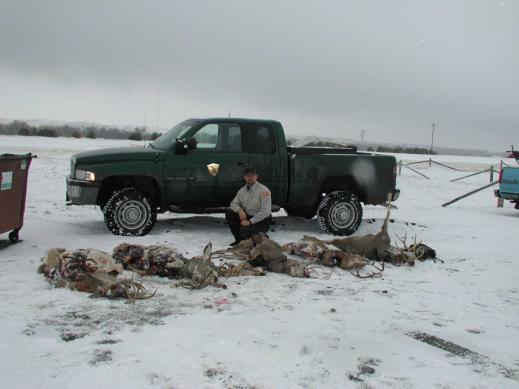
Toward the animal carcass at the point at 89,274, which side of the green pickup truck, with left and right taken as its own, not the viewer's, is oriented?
left

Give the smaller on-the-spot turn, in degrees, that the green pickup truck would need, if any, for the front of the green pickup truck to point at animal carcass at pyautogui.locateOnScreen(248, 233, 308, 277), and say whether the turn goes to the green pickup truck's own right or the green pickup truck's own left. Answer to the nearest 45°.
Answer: approximately 90° to the green pickup truck's own left

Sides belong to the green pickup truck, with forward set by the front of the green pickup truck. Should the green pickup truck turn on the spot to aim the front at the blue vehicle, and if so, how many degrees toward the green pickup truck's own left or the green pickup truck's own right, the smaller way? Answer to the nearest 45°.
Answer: approximately 135° to the green pickup truck's own right

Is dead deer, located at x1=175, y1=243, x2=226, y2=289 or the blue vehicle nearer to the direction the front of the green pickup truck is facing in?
the dead deer

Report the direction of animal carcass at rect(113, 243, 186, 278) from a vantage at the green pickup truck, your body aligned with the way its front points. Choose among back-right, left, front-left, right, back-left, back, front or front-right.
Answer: left

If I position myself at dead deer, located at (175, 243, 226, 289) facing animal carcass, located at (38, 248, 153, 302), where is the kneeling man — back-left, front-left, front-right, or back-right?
back-right

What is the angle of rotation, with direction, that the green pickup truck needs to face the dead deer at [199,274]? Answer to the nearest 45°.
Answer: approximately 90° to its left

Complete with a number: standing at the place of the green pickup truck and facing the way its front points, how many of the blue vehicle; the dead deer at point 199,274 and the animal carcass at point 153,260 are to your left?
2

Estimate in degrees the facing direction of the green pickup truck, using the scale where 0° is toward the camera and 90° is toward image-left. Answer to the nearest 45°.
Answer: approximately 90°
